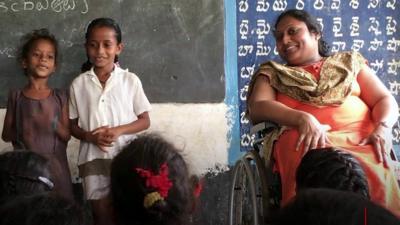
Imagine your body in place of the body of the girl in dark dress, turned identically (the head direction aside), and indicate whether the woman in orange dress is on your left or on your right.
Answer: on your left

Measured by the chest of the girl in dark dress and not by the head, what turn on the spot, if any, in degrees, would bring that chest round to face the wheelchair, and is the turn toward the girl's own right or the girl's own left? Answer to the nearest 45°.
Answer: approximately 45° to the girl's own left

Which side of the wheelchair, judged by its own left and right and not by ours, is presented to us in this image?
front

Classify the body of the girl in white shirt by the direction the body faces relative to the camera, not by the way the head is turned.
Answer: toward the camera

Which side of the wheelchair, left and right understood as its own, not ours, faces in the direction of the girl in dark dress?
right

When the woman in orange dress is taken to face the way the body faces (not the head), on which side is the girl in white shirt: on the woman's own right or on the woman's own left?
on the woman's own right

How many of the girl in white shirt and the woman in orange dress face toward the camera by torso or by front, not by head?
2

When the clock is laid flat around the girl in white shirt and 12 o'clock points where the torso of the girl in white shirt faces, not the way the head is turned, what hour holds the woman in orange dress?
The woman in orange dress is roughly at 10 o'clock from the girl in white shirt.

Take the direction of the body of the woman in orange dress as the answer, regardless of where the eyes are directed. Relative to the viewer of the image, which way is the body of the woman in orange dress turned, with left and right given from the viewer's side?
facing the viewer
